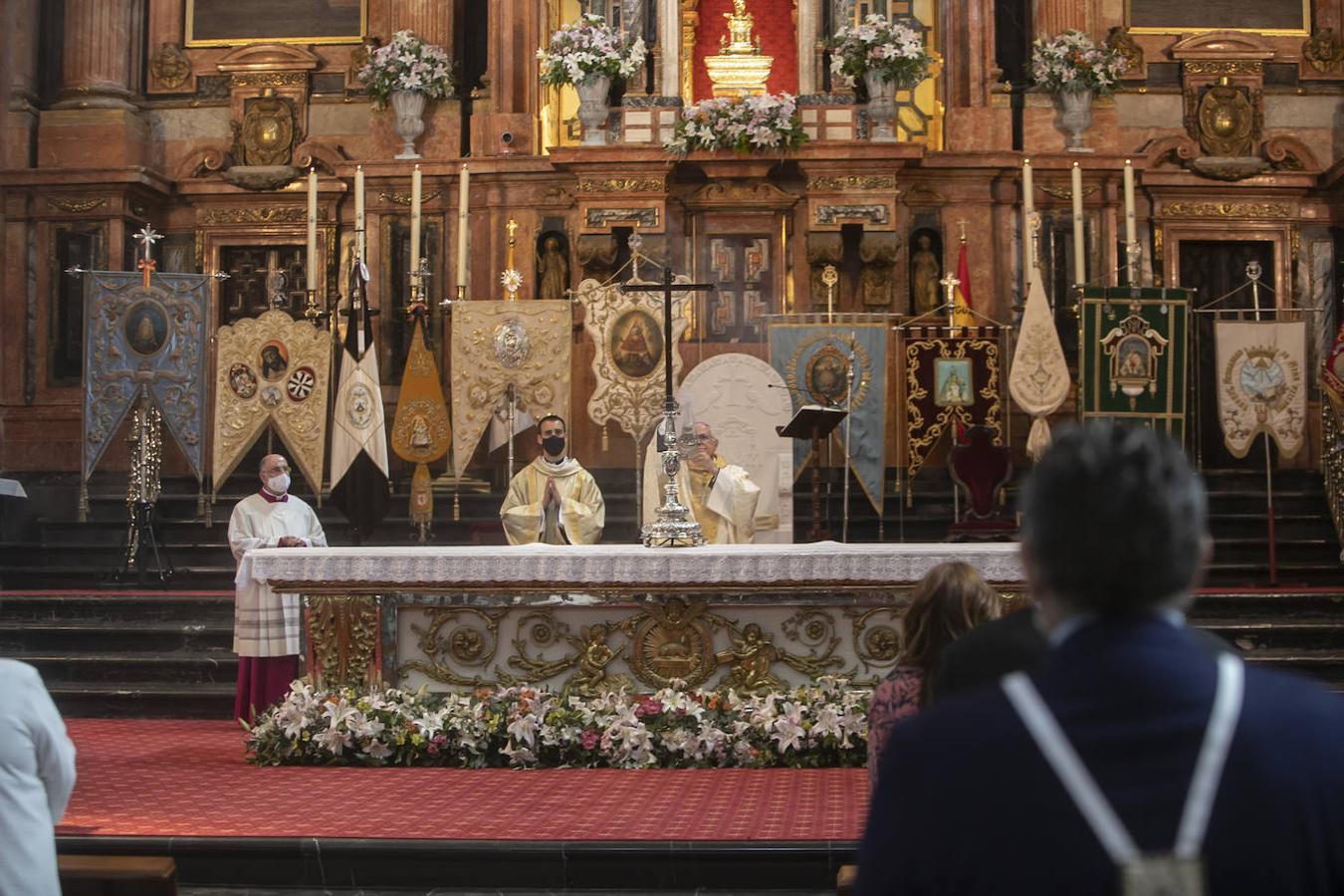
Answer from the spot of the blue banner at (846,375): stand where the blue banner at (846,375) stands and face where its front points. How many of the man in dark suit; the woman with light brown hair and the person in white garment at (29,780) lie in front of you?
3

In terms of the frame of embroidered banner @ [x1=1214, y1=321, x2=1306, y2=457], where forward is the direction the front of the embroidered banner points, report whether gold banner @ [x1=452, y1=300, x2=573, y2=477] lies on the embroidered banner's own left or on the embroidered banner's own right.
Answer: on the embroidered banner's own right

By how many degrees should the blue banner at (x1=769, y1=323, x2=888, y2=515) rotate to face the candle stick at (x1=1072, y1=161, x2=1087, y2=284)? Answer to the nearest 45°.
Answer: approximately 90° to its left

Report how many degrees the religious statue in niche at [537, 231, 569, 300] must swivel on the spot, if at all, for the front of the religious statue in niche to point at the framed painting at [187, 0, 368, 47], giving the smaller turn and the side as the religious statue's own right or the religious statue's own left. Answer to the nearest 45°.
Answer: approximately 135° to the religious statue's own right

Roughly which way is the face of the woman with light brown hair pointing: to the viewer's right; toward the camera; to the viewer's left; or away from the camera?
away from the camera

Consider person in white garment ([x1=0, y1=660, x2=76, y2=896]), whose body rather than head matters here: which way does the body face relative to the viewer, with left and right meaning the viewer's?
facing away from the viewer

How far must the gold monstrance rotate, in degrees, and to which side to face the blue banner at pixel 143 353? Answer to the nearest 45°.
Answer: approximately 90° to its right

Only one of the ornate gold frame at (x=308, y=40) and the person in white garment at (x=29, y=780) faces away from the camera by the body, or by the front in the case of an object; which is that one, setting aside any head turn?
the person in white garment
